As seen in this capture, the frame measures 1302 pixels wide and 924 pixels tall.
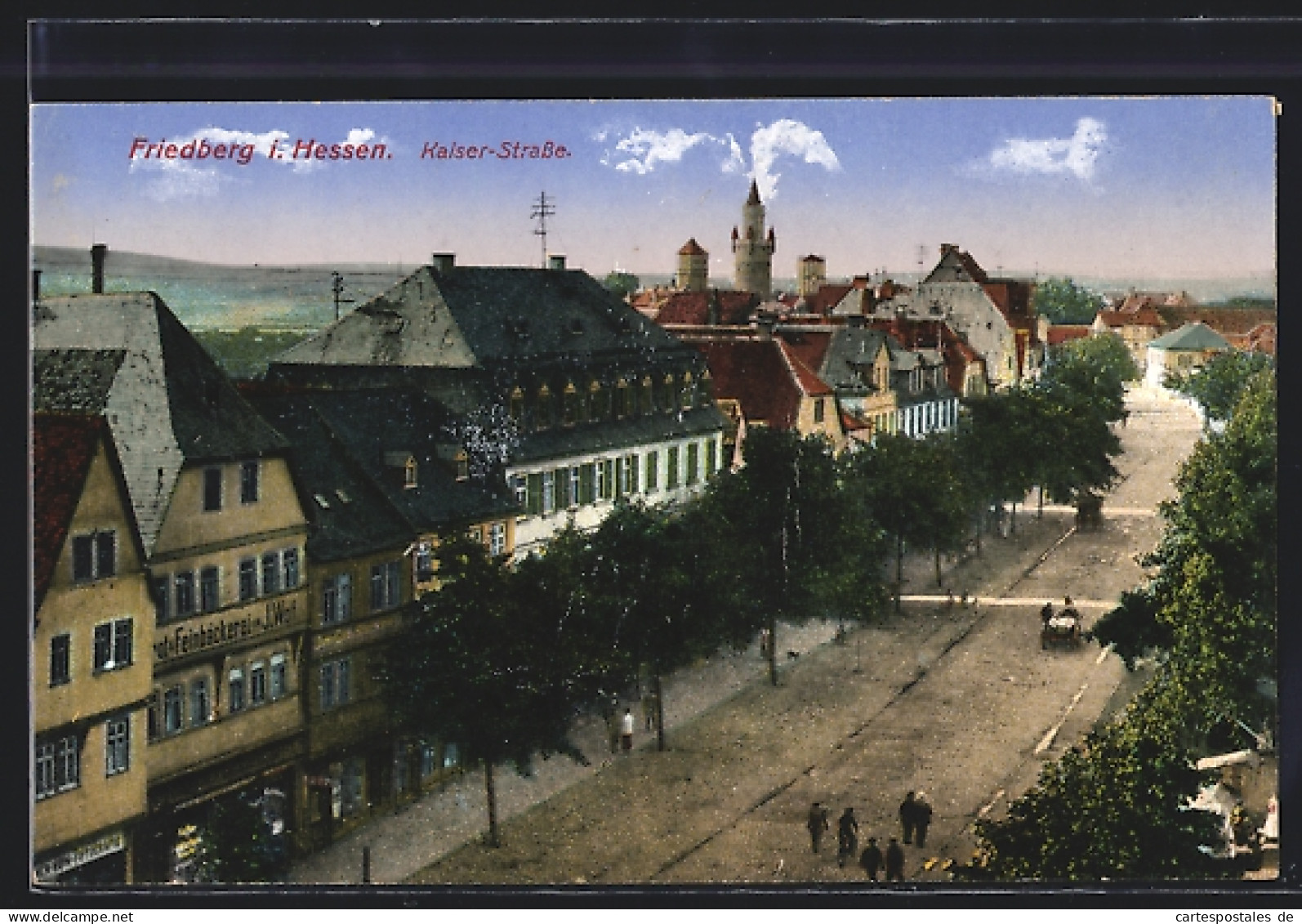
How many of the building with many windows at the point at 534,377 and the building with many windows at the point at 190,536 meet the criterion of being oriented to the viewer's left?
0

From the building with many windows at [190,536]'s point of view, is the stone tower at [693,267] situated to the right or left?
on its left

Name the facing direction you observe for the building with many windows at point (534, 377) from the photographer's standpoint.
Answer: facing the viewer and to the right of the viewer

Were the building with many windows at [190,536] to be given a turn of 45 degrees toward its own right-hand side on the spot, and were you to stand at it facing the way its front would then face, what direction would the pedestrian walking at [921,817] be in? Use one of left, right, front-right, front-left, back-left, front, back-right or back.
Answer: left

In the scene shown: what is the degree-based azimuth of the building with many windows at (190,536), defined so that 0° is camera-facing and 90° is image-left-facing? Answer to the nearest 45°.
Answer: approximately 315°
